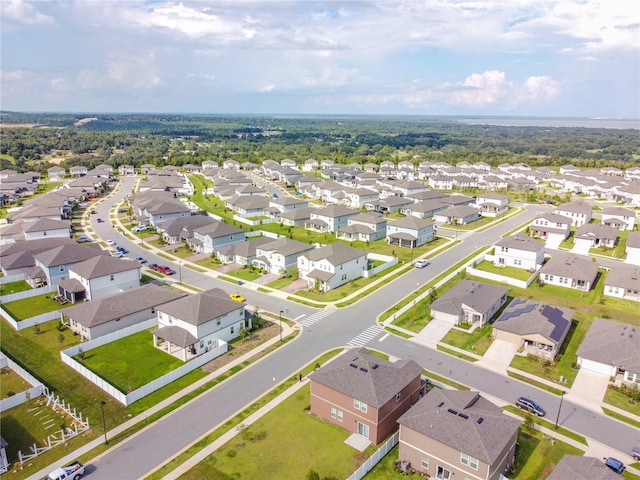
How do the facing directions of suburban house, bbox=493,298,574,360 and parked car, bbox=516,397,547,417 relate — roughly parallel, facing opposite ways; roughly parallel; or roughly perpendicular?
roughly perpendicular

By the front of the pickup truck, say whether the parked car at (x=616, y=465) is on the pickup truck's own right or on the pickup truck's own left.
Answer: on the pickup truck's own left

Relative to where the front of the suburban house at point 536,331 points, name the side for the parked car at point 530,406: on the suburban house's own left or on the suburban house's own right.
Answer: on the suburban house's own left

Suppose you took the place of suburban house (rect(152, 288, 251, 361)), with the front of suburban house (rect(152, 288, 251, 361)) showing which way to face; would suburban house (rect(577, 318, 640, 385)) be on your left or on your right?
on your right

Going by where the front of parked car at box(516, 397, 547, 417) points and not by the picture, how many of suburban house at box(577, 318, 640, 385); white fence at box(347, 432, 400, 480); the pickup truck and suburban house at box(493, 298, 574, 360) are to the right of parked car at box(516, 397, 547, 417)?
2

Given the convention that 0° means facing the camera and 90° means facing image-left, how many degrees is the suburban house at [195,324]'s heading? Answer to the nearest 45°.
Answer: approximately 225°
